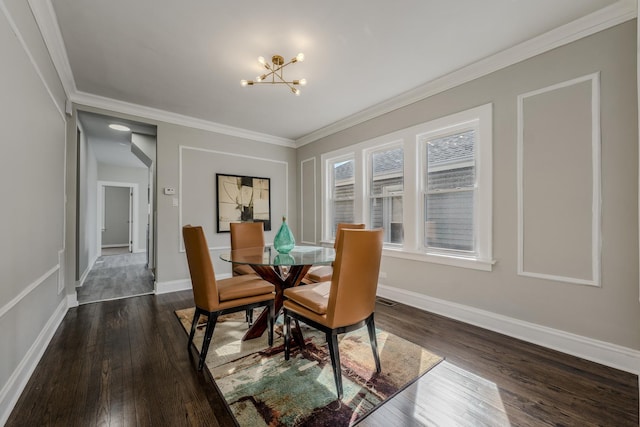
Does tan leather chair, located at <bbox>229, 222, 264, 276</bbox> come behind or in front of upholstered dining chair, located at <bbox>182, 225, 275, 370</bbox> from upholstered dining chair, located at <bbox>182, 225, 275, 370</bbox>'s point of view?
in front

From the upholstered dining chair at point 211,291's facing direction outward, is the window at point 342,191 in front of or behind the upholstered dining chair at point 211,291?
in front

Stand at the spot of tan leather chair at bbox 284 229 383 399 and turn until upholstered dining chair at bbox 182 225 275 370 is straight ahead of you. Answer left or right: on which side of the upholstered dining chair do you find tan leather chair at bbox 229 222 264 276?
right

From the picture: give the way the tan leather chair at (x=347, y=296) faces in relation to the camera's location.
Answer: facing away from the viewer and to the left of the viewer

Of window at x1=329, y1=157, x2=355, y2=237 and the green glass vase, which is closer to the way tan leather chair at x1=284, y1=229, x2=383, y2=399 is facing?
the green glass vase

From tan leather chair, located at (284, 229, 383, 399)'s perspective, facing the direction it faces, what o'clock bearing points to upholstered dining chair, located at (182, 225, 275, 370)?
The upholstered dining chair is roughly at 11 o'clock from the tan leather chair.

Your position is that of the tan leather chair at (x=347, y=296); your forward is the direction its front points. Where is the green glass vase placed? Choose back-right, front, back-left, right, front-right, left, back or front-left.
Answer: front

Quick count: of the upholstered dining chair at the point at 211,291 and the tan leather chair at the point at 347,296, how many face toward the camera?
0

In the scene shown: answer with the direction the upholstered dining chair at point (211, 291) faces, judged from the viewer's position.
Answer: facing away from the viewer and to the right of the viewer
